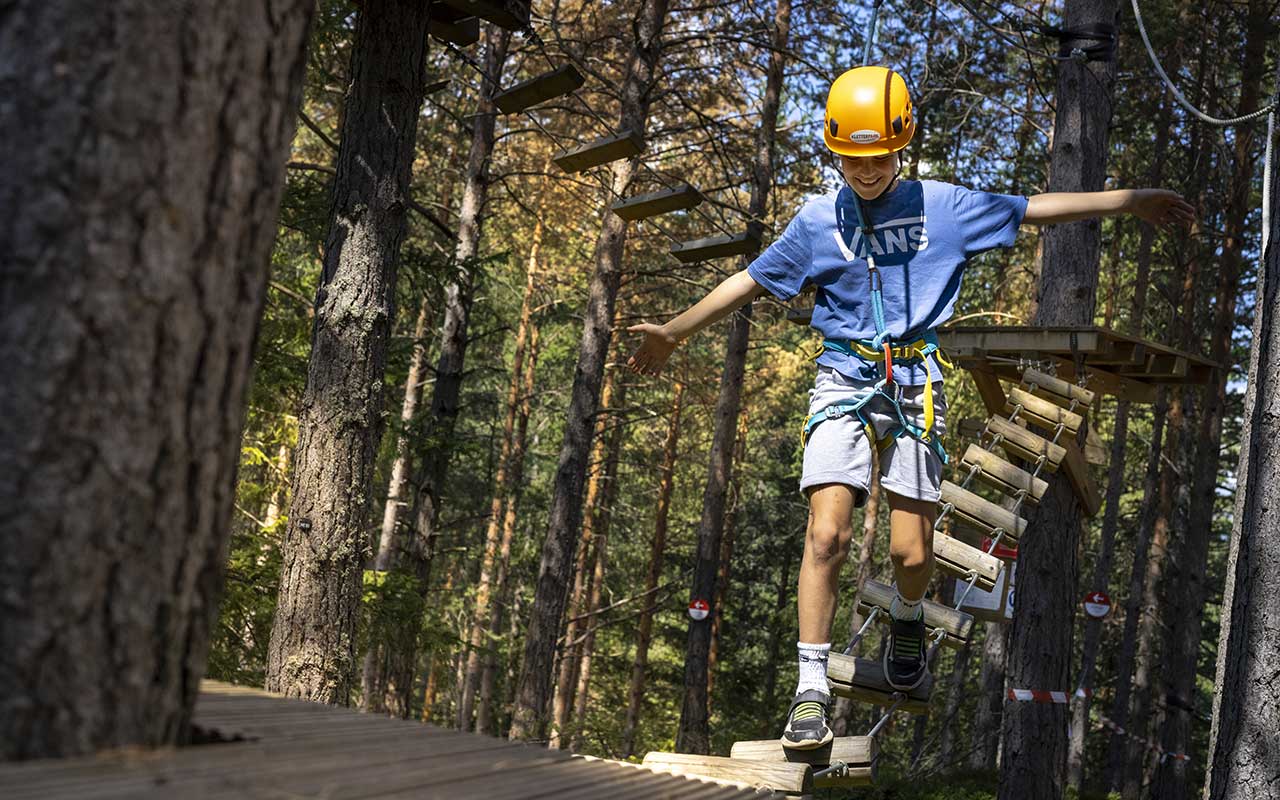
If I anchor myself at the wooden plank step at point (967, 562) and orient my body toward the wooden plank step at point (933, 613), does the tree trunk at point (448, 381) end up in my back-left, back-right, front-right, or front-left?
back-right

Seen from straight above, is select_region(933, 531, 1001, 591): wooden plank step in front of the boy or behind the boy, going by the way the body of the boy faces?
behind

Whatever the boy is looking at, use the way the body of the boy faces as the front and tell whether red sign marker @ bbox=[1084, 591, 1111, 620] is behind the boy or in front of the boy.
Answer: behind

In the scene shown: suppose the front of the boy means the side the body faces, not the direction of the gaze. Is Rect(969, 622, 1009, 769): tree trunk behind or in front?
behind

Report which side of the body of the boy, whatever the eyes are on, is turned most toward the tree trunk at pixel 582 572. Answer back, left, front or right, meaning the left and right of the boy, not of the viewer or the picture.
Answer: back

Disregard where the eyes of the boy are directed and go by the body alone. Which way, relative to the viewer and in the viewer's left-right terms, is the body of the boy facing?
facing the viewer

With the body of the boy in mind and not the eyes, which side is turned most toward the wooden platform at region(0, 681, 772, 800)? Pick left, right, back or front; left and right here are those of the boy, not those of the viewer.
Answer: front

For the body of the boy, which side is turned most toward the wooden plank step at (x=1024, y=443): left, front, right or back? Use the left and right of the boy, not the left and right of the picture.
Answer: back

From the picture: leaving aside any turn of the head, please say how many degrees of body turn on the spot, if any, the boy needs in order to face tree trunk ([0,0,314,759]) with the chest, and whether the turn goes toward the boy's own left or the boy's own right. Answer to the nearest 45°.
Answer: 0° — they already face it

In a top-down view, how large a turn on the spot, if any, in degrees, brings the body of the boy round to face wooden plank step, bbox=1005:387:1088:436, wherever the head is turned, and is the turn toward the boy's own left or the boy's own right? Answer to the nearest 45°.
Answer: approximately 180°

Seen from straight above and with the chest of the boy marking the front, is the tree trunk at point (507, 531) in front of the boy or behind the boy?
behind

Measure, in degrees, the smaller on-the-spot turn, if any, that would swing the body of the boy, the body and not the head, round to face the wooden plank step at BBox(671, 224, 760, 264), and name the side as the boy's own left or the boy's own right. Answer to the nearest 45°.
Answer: approximately 180°

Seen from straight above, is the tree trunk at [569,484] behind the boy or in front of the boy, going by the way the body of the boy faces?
behind
